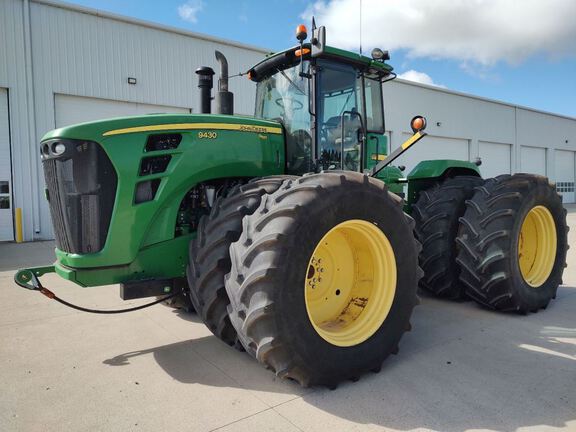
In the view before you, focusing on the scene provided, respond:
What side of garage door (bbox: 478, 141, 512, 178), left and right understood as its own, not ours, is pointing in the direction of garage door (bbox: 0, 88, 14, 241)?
right

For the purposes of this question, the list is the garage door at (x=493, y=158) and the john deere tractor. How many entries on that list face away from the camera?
0

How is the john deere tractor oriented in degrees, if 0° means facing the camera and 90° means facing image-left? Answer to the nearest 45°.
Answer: approximately 45°

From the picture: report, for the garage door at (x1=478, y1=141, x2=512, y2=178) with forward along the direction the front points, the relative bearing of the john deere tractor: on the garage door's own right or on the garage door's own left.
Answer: on the garage door's own right

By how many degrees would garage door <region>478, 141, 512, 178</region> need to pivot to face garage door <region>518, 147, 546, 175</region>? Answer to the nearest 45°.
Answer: approximately 90° to its left

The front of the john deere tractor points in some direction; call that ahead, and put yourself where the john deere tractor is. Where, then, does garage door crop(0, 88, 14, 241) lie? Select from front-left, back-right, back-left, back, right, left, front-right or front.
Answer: right

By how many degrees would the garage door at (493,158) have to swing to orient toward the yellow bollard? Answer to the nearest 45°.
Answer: approximately 90° to its right

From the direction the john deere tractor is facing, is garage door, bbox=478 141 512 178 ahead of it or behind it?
behind

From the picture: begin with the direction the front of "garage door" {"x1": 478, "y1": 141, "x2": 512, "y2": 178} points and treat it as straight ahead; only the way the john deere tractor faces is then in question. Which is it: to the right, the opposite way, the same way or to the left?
to the right
